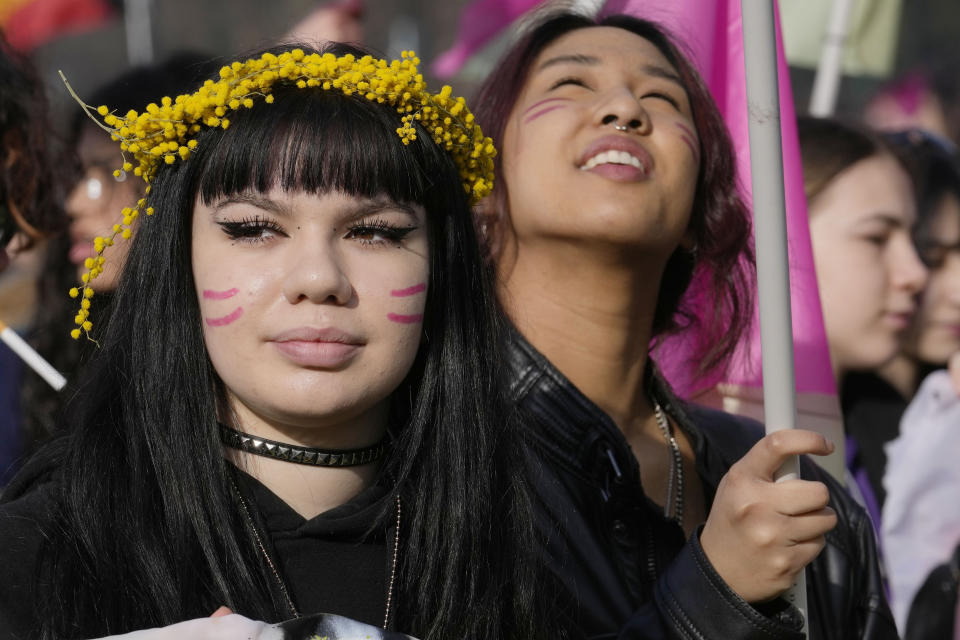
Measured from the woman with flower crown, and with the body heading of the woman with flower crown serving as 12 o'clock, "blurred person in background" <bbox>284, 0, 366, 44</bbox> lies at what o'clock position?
The blurred person in background is roughly at 6 o'clock from the woman with flower crown.

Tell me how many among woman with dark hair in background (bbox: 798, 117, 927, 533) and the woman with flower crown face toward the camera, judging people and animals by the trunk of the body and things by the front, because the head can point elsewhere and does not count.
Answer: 1

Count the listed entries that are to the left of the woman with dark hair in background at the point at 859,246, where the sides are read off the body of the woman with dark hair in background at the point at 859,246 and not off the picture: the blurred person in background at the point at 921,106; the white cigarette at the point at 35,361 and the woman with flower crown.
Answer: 1

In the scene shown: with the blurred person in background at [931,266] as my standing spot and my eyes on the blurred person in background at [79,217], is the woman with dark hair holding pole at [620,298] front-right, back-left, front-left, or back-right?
front-left

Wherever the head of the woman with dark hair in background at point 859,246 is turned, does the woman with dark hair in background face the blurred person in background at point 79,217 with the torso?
no

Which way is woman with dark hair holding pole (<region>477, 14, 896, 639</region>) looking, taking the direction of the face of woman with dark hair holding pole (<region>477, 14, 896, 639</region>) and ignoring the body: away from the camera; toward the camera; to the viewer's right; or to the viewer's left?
toward the camera

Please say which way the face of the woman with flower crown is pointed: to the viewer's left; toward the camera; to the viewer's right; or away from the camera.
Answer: toward the camera

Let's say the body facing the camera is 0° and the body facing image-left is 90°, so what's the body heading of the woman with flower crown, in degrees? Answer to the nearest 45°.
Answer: approximately 0°

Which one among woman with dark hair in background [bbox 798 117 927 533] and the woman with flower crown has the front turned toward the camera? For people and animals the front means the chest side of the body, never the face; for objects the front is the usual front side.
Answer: the woman with flower crown

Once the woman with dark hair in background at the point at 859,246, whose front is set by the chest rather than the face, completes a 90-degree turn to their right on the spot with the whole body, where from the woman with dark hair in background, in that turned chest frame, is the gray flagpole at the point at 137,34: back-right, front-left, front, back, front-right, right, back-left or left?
back-right

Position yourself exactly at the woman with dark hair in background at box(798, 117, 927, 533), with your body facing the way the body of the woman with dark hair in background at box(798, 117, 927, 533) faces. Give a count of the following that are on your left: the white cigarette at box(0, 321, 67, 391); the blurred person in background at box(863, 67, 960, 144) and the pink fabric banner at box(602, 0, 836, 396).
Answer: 1

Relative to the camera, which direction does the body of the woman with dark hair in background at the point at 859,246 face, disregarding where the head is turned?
to the viewer's right
